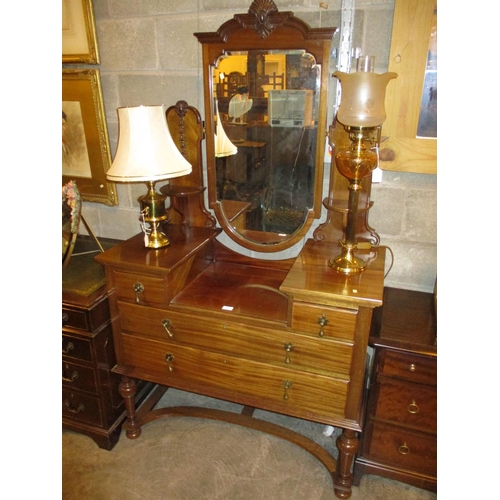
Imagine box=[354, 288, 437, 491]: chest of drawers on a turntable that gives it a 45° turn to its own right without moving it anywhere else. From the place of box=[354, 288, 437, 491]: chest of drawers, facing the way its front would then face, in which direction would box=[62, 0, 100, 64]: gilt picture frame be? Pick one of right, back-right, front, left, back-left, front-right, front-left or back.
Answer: front-right

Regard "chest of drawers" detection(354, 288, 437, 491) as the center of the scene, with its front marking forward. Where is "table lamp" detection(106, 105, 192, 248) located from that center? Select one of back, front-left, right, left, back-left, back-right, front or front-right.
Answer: right

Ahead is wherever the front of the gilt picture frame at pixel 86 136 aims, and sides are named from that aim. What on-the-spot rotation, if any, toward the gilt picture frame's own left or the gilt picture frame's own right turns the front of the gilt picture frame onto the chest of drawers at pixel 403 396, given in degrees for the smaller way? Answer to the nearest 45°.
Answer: approximately 90° to the gilt picture frame's own left

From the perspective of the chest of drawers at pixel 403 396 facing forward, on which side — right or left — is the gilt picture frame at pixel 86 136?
on its right

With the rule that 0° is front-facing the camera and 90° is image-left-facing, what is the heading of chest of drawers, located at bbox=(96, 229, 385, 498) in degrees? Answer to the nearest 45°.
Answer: approximately 45°

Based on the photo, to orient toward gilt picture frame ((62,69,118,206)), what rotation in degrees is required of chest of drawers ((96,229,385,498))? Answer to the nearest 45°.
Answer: approximately 90° to its right

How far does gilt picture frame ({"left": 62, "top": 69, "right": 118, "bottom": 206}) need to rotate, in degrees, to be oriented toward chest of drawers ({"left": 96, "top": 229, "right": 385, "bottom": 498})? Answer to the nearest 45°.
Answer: approximately 90° to its left

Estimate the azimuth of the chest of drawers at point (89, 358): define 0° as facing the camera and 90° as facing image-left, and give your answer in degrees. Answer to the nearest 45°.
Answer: approximately 45°
